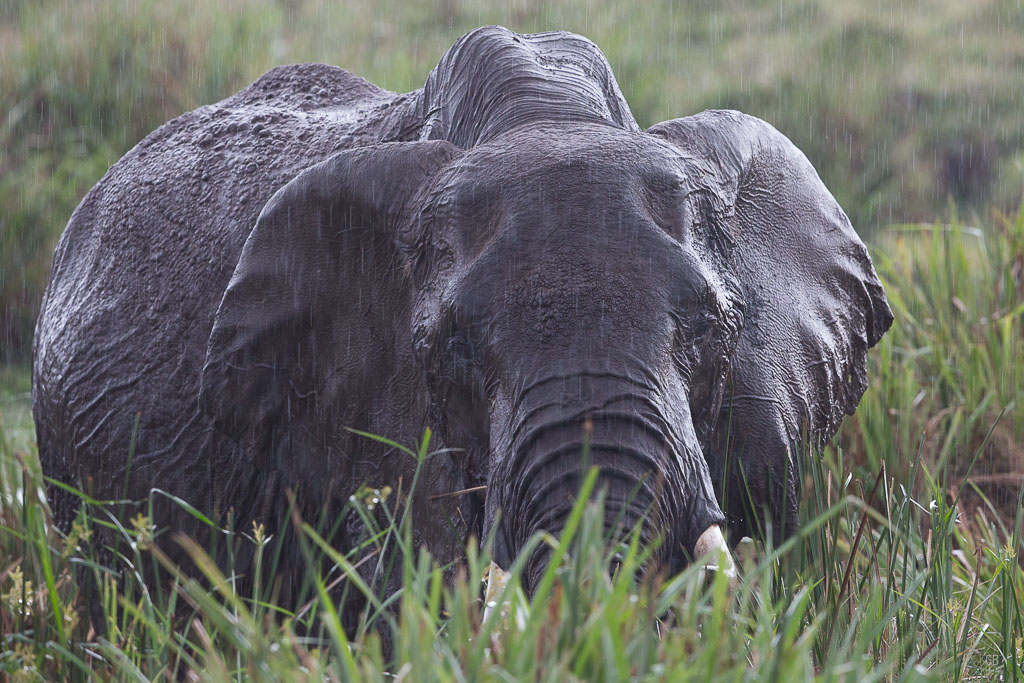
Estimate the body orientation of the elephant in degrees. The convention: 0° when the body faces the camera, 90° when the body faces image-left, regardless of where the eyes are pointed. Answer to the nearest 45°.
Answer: approximately 315°
